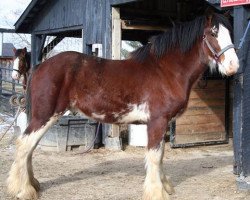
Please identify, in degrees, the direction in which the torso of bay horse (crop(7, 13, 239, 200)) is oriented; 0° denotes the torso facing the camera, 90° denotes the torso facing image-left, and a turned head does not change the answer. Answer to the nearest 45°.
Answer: approximately 270°

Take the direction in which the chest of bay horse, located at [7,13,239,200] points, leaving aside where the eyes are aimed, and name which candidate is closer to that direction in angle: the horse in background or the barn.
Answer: the barn

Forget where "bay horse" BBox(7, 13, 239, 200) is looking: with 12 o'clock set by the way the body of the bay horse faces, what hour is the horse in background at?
The horse in background is roughly at 8 o'clock from the bay horse.

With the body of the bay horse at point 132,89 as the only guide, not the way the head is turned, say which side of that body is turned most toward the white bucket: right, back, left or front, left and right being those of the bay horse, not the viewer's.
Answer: left
